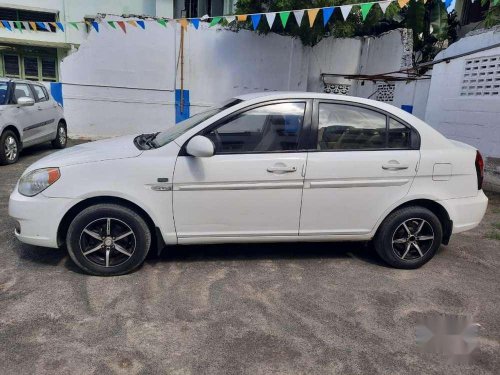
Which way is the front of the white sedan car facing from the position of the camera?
facing to the left of the viewer

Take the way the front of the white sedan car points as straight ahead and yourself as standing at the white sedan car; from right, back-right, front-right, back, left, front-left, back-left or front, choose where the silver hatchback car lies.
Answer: front-right

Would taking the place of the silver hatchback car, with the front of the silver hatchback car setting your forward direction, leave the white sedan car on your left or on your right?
on your left

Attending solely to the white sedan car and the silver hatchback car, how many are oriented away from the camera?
0

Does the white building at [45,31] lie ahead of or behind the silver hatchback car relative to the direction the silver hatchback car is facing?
behind

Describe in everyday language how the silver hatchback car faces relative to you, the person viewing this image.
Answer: facing the viewer and to the left of the viewer
